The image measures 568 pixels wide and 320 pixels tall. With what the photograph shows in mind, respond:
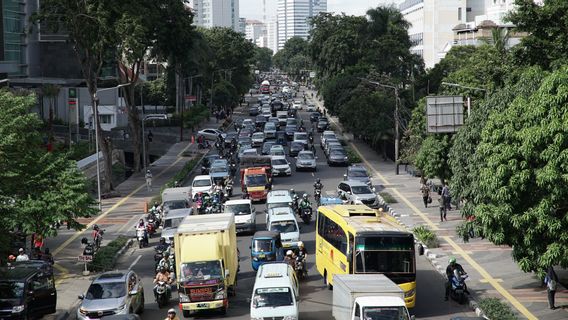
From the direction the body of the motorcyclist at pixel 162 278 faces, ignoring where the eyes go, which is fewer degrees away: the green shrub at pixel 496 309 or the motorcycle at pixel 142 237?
the green shrub

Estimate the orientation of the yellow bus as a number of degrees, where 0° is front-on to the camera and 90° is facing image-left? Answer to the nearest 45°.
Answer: approximately 315°

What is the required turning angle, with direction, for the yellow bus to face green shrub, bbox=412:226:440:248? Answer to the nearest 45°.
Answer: approximately 135° to its left

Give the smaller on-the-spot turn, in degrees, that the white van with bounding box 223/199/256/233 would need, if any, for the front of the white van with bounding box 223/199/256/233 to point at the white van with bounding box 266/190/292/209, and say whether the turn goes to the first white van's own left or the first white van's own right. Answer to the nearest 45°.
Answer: approximately 135° to the first white van's own left

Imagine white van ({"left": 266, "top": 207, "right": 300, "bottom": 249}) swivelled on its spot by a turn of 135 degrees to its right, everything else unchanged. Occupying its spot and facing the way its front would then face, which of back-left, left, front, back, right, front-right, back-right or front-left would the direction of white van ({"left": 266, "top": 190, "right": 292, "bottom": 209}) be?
front-right

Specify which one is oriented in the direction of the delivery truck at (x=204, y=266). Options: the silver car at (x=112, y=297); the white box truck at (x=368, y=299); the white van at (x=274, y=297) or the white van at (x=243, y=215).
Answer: the white van at (x=243, y=215)

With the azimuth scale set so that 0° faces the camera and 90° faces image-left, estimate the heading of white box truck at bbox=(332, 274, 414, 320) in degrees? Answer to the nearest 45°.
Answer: approximately 0°

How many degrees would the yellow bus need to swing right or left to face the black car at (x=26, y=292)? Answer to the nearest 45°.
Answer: approximately 135° to its right

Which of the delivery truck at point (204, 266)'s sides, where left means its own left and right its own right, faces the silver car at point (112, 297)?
right

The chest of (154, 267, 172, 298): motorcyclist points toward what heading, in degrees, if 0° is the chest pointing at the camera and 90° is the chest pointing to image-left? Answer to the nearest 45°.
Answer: approximately 0°
